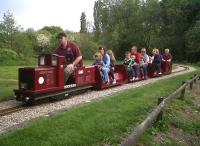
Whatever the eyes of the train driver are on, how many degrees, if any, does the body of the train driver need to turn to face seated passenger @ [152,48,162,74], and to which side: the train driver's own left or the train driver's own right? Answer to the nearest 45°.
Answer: approximately 180°

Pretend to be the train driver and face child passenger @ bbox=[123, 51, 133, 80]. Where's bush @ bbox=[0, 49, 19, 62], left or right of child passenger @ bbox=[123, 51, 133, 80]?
left

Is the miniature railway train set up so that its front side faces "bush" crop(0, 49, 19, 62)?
no

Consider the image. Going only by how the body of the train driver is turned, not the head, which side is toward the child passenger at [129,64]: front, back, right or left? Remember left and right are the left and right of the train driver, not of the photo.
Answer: back

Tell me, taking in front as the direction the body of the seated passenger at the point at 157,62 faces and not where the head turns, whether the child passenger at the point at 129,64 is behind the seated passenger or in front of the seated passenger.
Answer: in front

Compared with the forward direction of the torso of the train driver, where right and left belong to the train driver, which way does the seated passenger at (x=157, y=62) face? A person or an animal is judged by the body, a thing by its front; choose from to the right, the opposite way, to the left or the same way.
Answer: the same way

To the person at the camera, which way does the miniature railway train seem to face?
facing the viewer and to the left of the viewer

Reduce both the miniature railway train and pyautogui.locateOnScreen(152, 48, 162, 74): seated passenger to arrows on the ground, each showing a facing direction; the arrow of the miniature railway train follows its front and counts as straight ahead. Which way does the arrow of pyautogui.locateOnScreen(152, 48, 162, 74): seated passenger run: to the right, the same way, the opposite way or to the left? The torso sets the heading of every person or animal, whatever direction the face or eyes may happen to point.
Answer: the same way

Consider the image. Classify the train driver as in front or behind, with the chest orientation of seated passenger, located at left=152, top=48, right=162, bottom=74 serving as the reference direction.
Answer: in front

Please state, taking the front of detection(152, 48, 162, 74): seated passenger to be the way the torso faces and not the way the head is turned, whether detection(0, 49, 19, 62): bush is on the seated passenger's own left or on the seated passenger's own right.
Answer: on the seated passenger's own right

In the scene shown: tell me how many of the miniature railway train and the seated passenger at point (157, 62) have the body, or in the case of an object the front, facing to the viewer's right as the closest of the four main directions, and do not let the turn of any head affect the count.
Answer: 0

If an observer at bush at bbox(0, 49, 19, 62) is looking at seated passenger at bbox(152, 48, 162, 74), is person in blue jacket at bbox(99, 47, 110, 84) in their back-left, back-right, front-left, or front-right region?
front-right
